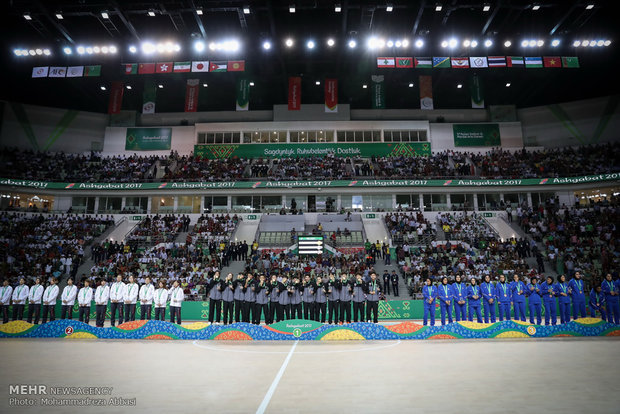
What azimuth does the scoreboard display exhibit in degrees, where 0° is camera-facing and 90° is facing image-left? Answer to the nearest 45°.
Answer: approximately 0°

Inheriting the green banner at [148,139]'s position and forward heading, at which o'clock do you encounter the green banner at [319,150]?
the green banner at [319,150] is roughly at 10 o'clock from the green banner at [148,139].

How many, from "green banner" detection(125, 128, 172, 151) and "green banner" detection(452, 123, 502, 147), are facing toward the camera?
2

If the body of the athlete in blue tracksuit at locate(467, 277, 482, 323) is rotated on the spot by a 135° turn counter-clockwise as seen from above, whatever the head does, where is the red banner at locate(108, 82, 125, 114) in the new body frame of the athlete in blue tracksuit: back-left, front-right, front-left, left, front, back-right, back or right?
back-left

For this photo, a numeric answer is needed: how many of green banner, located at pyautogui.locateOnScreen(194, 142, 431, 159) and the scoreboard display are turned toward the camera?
2

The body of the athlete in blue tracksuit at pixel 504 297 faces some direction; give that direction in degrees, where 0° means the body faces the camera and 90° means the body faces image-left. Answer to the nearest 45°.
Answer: approximately 0°
